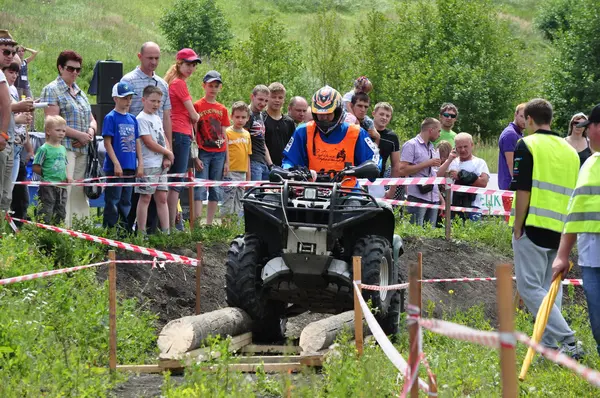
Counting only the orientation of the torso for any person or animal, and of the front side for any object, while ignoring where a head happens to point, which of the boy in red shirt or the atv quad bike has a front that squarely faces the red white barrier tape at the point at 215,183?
the boy in red shirt

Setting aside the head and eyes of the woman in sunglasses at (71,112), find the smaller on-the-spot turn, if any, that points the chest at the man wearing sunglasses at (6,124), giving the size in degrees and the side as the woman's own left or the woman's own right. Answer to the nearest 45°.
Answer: approximately 90° to the woman's own right

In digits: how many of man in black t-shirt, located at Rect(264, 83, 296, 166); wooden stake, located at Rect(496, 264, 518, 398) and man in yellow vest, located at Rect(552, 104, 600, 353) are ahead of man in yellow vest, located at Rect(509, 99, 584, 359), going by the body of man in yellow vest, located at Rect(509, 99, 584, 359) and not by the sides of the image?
1

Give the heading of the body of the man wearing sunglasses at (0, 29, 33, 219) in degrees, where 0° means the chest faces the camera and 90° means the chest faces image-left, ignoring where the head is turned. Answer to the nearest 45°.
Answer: approximately 315°

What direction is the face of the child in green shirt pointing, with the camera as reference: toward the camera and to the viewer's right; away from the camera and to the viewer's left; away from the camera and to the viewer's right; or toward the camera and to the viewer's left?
toward the camera and to the viewer's right

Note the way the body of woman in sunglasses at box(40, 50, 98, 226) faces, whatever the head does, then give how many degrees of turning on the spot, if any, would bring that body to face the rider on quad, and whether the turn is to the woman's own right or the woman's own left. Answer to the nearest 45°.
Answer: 0° — they already face them

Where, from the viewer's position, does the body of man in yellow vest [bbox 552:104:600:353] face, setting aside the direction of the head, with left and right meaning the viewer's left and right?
facing to the left of the viewer

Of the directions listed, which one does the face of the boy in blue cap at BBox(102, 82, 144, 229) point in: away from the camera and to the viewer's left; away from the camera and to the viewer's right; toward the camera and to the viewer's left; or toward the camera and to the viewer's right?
toward the camera and to the viewer's right
